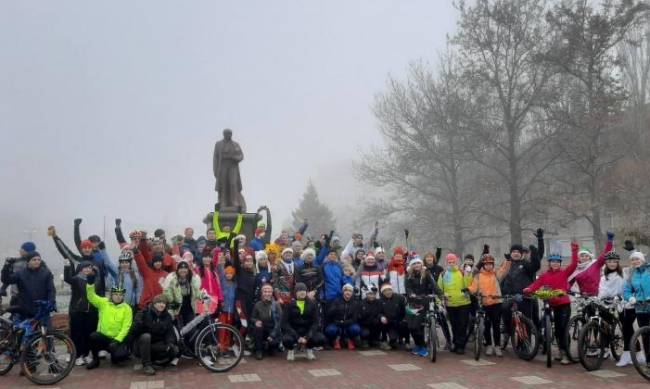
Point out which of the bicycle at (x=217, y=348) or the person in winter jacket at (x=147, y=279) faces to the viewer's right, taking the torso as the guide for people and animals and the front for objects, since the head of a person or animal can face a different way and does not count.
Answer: the bicycle

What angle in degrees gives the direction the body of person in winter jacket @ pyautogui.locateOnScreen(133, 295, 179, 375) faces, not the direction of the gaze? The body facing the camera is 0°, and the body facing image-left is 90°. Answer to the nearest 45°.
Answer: approximately 0°

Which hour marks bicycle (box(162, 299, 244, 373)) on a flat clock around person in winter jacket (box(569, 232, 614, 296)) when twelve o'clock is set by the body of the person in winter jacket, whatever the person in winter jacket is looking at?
The bicycle is roughly at 2 o'clock from the person in winter jacket.

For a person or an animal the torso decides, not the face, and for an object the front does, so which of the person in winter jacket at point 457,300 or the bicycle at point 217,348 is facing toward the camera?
the person in winter jacket

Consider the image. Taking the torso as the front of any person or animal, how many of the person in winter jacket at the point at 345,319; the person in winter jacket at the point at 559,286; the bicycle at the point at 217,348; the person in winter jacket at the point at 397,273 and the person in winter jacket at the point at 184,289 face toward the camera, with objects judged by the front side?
4

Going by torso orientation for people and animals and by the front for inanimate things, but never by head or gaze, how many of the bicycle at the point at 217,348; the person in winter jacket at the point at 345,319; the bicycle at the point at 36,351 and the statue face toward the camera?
2

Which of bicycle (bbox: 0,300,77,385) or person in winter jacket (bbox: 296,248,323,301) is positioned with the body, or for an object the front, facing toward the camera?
the person in winter jacket

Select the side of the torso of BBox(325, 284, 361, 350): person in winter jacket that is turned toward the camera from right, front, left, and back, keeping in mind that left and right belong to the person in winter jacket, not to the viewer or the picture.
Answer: front

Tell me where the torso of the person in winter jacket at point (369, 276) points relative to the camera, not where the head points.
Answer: toward the camera

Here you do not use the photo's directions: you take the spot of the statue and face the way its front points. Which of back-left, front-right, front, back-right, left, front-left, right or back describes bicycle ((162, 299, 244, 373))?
front

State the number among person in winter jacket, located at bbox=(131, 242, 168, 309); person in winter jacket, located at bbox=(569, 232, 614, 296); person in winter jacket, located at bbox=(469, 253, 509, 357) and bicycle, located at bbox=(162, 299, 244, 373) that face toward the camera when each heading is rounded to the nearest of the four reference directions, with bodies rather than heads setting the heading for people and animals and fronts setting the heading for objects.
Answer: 3

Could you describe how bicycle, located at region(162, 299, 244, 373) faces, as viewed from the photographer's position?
facing to the right of the viewer

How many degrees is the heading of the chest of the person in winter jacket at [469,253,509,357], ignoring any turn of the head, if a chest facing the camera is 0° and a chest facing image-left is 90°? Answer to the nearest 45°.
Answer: approximately 0°

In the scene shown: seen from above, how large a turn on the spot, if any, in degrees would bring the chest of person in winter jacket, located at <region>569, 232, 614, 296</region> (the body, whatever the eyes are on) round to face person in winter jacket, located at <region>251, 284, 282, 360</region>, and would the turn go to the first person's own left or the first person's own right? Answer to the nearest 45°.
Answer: approximately 90° to the first person's own right

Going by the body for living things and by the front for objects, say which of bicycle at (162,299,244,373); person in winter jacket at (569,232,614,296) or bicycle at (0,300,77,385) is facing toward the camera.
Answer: the person in winter jacket
